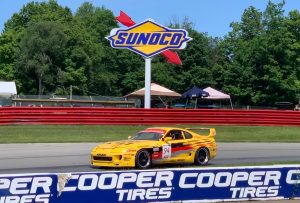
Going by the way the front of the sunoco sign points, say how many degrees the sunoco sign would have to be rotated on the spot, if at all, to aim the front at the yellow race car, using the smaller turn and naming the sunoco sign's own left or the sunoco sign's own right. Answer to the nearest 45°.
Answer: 0° — it already faces it

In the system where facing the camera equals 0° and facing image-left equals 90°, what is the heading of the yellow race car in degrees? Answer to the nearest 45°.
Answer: approximately 45°

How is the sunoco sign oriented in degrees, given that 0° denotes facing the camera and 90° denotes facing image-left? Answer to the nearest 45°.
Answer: approximately 0°

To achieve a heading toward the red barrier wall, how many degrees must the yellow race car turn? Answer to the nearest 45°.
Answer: approximately 135° to its right

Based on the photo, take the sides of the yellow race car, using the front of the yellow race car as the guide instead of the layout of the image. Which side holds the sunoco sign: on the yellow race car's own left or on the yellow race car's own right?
on the yellow race car's own right
